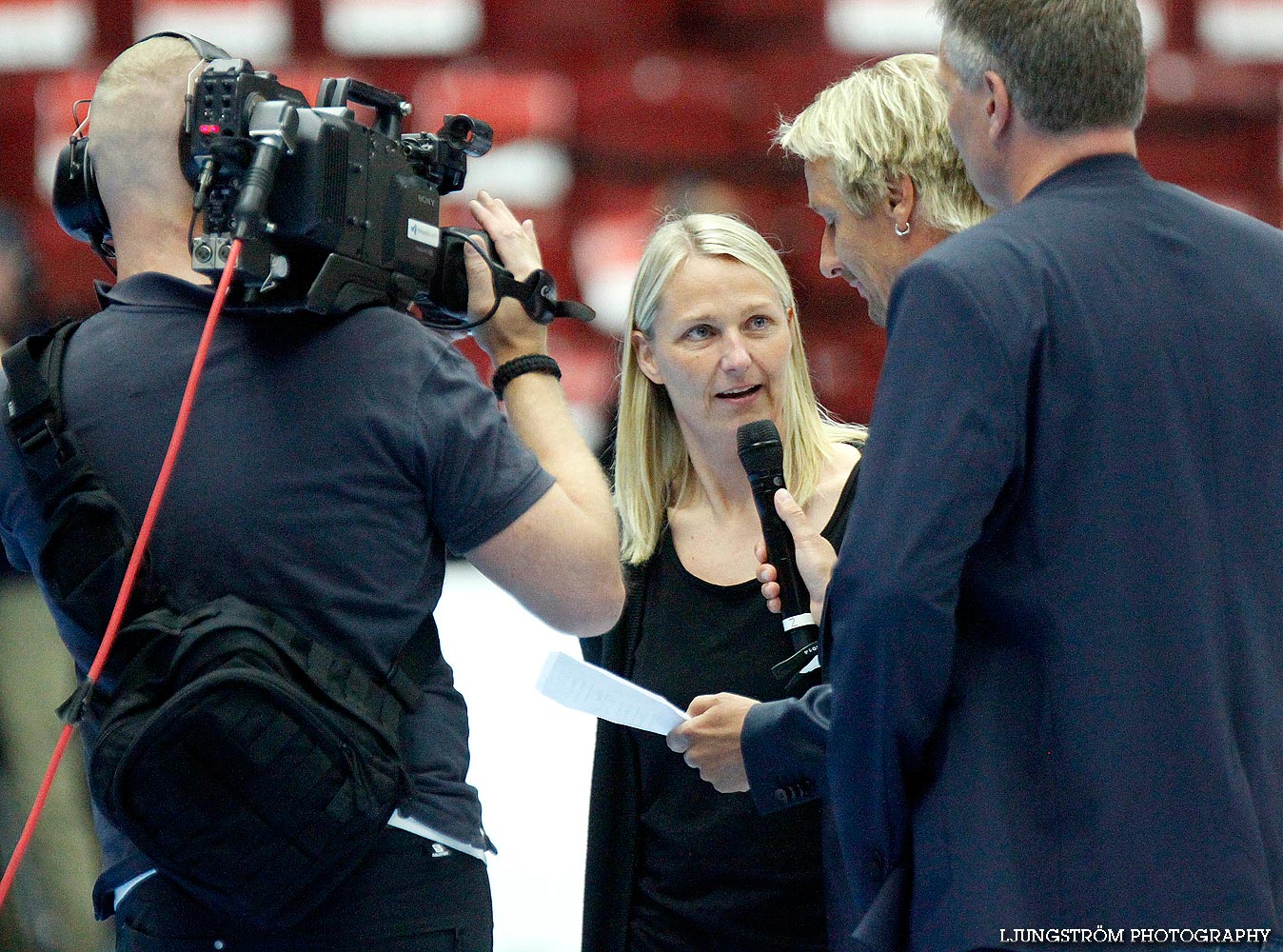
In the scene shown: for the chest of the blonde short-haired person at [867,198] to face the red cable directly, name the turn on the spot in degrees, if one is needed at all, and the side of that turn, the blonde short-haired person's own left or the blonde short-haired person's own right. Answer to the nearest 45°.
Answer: approximately 45° to the blonde short-haired person's own left

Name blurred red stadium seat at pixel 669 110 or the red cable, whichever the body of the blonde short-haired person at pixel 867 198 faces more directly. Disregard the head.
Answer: the red cable

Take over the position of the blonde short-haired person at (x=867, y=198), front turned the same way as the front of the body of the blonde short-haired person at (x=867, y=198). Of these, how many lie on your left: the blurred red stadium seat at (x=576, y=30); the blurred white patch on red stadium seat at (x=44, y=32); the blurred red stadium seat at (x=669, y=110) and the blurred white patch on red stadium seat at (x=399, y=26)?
0

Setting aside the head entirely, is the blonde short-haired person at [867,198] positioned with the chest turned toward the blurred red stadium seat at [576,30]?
no

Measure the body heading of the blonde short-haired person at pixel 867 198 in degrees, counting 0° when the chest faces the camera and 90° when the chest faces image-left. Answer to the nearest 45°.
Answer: approximately 90°

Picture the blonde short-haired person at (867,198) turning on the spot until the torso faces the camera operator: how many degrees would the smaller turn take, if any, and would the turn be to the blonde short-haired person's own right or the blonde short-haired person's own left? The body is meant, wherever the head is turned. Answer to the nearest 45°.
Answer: approximately 45° to the blonde short-haired person's own left

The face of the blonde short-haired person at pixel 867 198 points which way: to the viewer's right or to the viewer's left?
to the viewer's left
